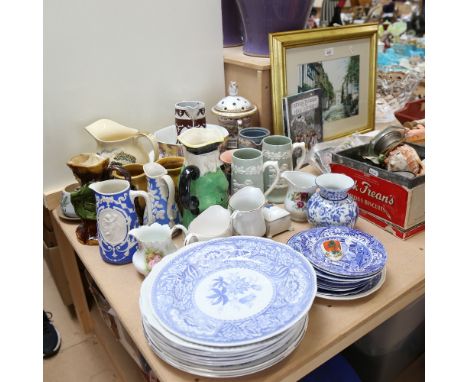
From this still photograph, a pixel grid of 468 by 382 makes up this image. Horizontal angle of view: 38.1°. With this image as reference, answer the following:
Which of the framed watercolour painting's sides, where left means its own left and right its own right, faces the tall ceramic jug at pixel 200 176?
right

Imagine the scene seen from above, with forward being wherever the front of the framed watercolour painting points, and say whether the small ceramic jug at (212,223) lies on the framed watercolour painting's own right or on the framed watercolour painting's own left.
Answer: on the framed watercolour painting's own right

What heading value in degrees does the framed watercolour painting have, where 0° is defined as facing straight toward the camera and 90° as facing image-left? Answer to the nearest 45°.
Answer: approximately 315°

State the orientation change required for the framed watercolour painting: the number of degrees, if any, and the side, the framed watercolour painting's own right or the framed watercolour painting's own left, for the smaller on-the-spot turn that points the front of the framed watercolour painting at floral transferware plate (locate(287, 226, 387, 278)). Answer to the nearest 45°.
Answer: approximately 45° to the framed watercolour painting's own right

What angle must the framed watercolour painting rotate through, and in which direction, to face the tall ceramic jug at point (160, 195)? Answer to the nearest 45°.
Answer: approximately 90° to its right
